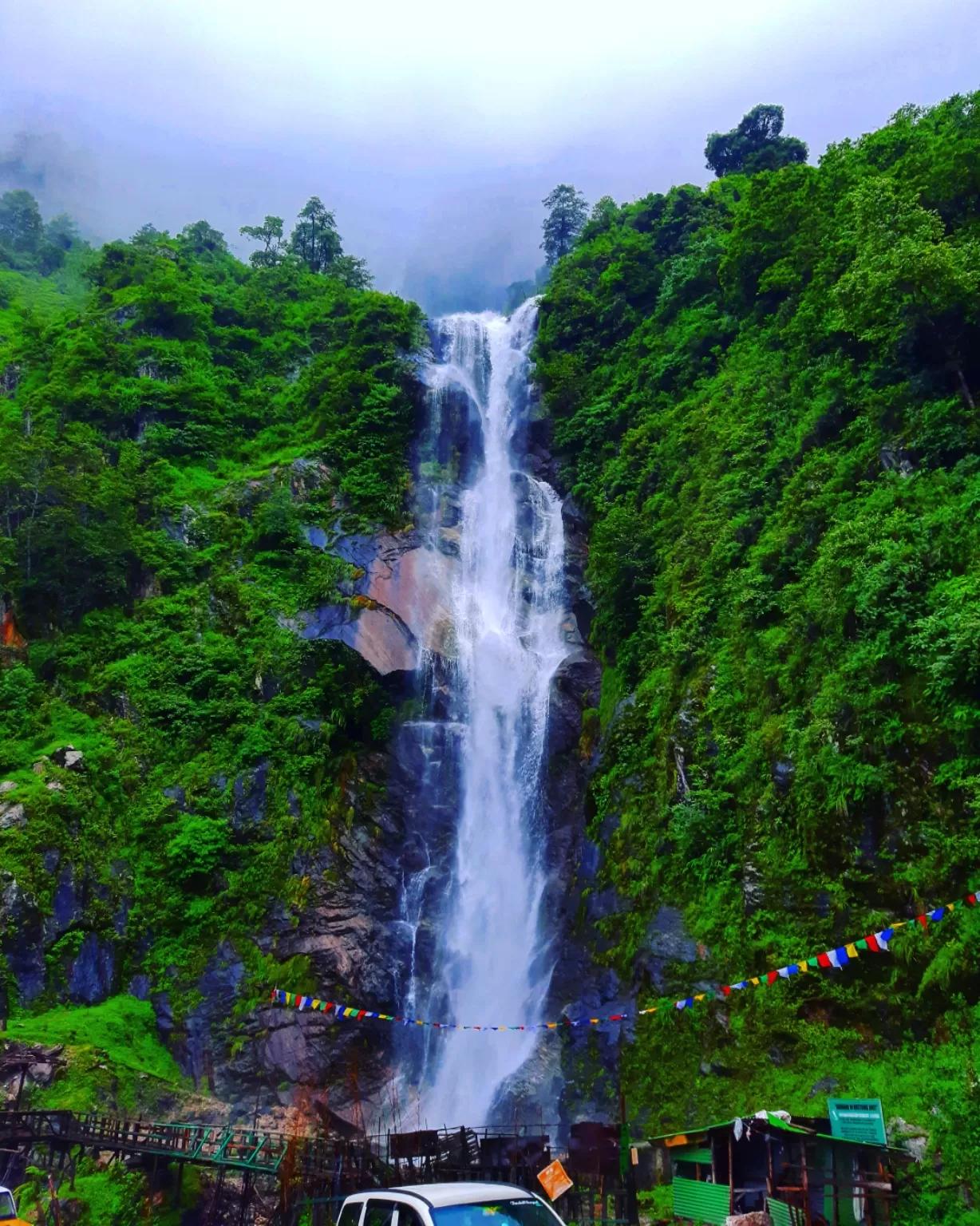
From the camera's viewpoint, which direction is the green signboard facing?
toward the camera

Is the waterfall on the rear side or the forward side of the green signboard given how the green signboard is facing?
on the rear side

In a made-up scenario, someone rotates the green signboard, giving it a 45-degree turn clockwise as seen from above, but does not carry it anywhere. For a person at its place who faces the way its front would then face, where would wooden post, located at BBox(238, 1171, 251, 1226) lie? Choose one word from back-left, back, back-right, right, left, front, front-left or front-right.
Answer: front-right

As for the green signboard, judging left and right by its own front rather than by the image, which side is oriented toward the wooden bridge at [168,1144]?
right

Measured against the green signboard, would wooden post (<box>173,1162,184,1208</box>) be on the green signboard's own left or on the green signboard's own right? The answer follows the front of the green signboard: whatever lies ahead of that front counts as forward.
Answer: on the green signboard's own right
